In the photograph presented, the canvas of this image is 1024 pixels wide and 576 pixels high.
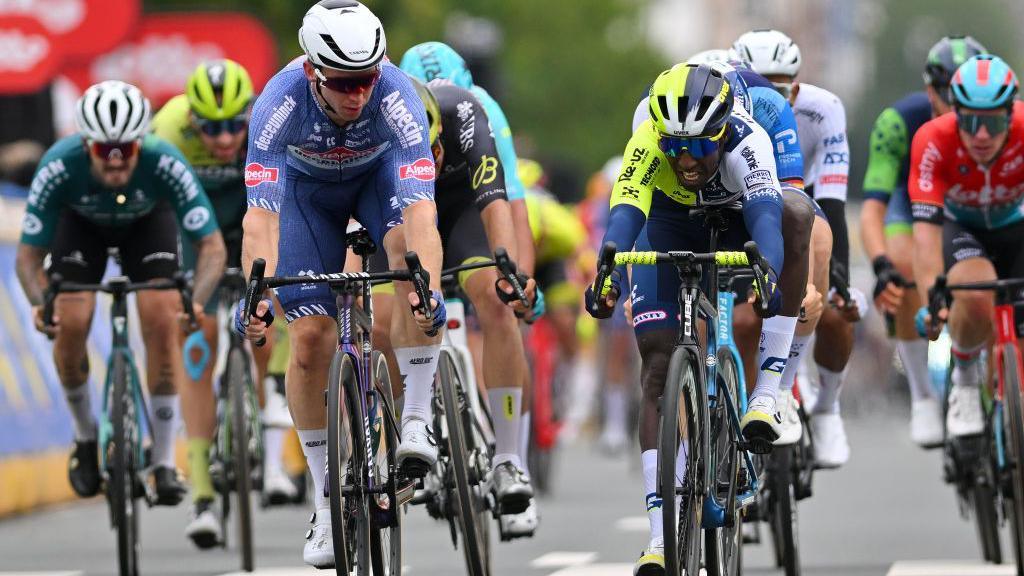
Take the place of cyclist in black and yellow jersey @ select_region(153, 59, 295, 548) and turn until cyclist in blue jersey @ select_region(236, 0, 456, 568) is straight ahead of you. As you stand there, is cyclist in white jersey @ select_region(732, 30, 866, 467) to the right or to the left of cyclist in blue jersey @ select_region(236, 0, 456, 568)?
left

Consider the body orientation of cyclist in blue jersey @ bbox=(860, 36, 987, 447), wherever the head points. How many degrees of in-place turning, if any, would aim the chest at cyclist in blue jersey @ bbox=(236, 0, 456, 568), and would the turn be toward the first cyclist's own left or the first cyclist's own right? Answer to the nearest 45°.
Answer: approximately 45° to the first cyclist's own right

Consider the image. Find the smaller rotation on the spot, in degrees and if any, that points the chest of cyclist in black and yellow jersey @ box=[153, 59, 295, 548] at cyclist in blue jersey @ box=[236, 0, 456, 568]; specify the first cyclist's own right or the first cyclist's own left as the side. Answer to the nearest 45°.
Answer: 0° — they already face them

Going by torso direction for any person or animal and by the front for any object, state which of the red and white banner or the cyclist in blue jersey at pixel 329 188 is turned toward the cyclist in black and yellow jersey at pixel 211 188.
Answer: the red and white banner

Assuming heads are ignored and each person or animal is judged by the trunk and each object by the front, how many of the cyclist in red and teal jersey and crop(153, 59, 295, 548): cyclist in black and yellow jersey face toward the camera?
2

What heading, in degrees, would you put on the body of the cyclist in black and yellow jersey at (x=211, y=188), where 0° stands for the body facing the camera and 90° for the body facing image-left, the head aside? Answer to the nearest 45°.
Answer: approximately 0°

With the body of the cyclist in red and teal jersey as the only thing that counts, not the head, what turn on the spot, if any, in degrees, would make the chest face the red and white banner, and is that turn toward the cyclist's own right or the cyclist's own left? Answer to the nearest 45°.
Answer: approximately 135° to the cyclist's own right

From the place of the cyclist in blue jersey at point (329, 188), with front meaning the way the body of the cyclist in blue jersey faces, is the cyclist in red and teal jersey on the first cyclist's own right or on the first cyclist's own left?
on the first cyclist's own left

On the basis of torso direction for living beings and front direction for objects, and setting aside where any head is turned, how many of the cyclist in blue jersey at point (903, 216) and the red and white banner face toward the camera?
2

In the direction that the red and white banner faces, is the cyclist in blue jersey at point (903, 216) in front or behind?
in front

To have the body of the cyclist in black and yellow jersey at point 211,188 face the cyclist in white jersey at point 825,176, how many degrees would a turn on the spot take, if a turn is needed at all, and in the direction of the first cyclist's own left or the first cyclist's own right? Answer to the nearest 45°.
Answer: approximately 45° to the first cyclist's own left

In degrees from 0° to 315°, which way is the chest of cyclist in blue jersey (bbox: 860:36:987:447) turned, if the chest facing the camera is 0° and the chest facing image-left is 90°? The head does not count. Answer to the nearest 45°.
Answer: approximately 0°

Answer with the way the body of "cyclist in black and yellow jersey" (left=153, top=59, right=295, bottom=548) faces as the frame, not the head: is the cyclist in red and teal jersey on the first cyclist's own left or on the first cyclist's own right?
on the first cyclist's own left
